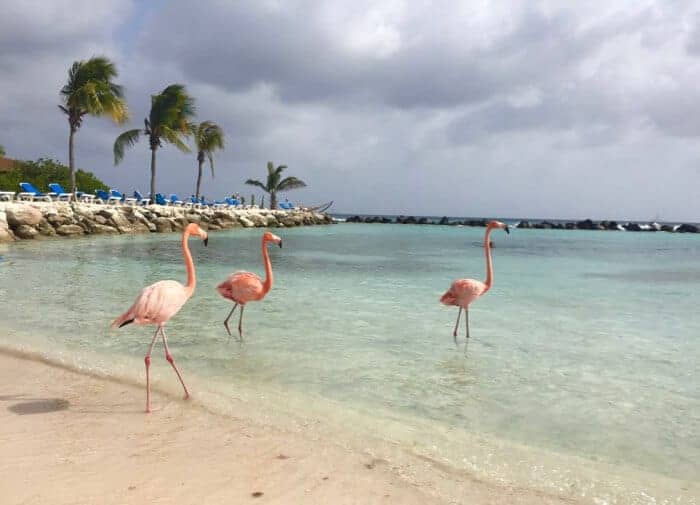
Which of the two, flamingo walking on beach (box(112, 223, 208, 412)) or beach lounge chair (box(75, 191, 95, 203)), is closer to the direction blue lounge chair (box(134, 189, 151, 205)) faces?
the flamingo walking on beach

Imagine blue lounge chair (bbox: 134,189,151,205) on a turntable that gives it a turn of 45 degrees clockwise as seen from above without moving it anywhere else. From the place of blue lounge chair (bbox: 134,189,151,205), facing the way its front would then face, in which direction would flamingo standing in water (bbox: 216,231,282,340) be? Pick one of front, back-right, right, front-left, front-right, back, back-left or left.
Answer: front-right

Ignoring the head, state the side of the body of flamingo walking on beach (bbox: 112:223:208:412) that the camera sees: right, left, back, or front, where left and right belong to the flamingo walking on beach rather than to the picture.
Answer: right

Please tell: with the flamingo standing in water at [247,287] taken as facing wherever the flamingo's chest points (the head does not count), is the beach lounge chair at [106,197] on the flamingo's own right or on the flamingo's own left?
on the flamingo's own left

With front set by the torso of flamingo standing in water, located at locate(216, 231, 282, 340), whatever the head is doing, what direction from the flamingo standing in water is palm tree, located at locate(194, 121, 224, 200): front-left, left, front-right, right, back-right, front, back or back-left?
left

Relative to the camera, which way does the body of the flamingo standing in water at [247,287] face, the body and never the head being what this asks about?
to the viewer's right

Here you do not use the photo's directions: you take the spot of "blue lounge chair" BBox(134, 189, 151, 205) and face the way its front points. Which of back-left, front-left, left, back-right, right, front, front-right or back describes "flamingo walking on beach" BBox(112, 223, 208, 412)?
right

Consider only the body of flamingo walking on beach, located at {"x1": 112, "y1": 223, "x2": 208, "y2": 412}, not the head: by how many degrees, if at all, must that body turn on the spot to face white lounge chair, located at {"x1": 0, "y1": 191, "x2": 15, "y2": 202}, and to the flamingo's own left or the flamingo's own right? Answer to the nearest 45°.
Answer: approximately 90° to the flamingo's own left

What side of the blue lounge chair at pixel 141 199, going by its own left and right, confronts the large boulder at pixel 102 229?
right

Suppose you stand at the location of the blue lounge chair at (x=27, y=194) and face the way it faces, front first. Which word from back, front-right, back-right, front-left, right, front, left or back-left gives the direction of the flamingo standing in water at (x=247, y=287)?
right

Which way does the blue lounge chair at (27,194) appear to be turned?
to the viewer's right

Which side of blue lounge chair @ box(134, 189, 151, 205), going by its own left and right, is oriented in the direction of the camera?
right
